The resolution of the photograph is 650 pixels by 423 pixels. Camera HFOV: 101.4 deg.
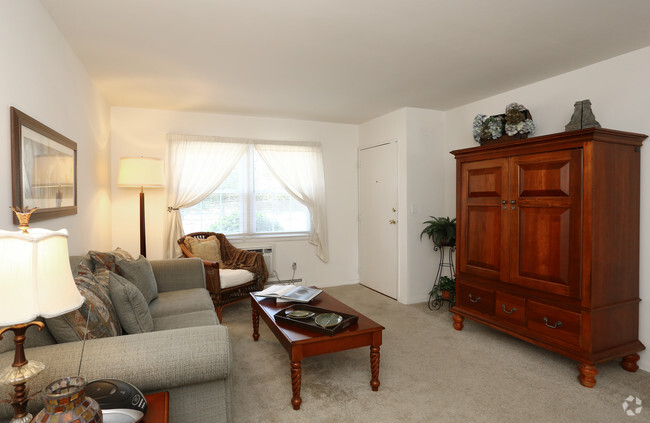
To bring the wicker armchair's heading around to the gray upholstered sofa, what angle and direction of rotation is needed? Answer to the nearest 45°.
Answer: approximately 45° to its right

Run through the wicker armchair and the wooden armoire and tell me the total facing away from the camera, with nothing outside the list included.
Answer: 0

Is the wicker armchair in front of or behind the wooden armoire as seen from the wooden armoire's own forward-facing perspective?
in front

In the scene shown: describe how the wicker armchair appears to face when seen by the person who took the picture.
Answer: facing the viewer and to the right of the viewer

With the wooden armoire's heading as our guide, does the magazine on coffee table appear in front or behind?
in front

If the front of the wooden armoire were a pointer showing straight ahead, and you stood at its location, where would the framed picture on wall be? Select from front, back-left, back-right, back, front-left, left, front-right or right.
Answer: front

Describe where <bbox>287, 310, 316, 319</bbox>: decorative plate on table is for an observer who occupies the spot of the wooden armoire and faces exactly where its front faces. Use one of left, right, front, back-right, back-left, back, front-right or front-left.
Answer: front

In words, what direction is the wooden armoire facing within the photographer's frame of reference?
facing the viewer and to the left of the viewer

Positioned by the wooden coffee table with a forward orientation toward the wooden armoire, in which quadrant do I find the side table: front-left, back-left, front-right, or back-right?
back-right

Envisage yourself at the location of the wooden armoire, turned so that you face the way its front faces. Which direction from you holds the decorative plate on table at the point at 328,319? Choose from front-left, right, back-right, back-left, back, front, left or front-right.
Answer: front

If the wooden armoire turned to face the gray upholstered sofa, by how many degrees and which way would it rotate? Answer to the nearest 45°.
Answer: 0° — it already faces it

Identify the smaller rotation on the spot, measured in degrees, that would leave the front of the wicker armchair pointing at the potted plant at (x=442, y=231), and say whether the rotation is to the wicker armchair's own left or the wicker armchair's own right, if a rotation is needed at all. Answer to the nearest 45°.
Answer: approximately 45° to the wicker armchair's own left

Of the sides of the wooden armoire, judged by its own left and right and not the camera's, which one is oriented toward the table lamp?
front

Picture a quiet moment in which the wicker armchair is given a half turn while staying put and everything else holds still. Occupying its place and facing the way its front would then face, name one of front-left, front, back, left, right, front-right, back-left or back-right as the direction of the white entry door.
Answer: back-right

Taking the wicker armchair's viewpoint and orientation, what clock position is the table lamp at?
The table lamp is roughly at 2 o'clock from the wicker armchair.

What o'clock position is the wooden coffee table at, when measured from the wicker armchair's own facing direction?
The wooden coffee table is roughly at 1 o'clock from the wicker armchair.
